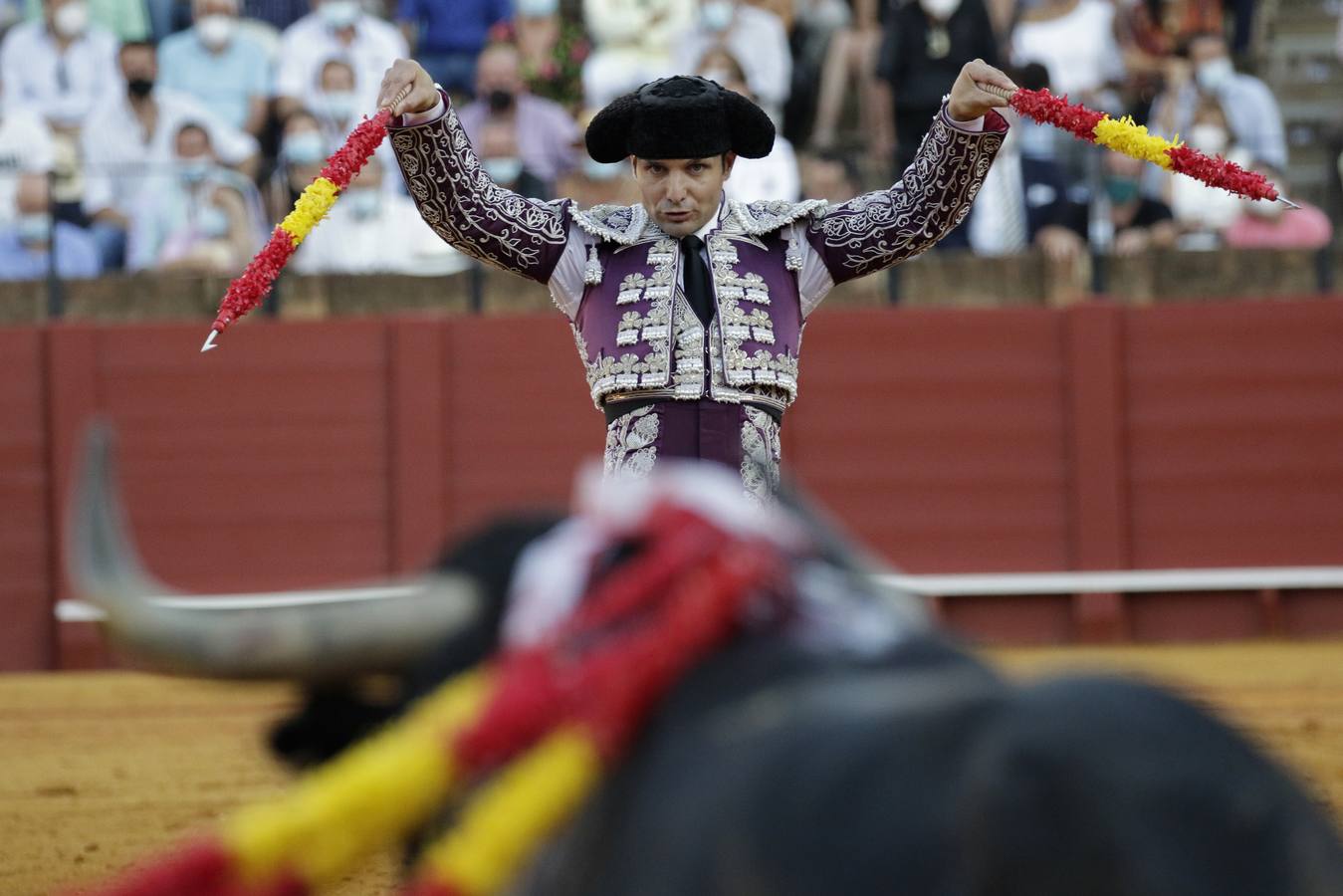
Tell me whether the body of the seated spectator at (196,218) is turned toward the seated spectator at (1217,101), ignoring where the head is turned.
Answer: no

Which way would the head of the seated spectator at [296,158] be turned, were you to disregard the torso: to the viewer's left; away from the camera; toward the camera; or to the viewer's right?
toward the camera

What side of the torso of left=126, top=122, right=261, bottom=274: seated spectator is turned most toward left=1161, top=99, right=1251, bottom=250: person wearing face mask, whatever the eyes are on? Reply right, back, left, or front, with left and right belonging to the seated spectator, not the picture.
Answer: left

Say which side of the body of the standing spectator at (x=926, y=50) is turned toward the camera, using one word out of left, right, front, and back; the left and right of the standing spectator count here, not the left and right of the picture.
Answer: front

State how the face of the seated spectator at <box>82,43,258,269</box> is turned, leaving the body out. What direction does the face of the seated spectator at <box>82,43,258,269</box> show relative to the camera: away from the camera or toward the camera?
toward the camera

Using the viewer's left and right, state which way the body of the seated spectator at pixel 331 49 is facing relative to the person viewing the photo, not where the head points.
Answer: facing the viewer

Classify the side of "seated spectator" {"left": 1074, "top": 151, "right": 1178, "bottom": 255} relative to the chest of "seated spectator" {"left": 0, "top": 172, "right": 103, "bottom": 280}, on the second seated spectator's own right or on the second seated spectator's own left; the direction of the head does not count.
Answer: on the second seated spectator's own left

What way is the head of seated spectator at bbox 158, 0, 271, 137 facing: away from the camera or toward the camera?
toward the camera

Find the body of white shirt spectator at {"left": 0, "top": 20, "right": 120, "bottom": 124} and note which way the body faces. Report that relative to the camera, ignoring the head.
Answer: toward the camera

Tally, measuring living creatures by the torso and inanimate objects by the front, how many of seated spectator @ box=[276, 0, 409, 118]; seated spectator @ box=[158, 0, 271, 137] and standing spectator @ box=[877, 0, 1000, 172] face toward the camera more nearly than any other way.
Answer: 3

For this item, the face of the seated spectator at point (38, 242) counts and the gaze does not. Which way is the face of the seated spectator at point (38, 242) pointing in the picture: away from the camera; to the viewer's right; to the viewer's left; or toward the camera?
toward the camera

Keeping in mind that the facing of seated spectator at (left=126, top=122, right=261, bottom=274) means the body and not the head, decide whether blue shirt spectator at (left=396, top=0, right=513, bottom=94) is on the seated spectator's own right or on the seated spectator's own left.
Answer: on the seated spectator's own left

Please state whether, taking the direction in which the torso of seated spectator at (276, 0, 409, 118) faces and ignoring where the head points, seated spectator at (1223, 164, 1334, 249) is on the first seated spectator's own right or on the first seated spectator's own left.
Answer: on the first seated spectator's own left

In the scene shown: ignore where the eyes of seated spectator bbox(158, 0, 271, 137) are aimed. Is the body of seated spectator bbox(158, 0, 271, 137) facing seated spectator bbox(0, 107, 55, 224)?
no
